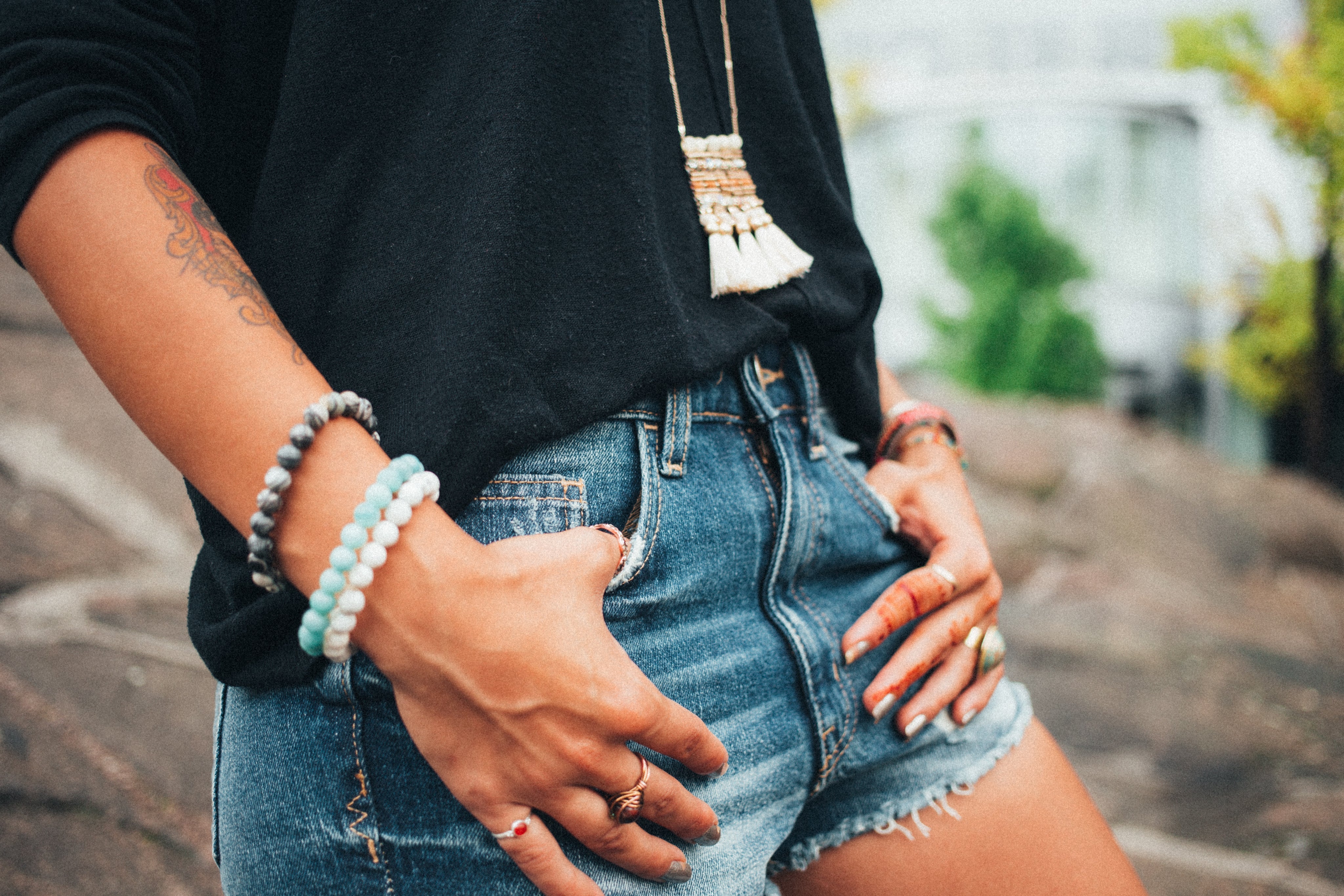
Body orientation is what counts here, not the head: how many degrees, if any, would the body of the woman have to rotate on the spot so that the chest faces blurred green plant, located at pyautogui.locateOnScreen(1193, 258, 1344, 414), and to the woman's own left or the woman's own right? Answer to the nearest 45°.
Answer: approximately 90° to the woman's own left

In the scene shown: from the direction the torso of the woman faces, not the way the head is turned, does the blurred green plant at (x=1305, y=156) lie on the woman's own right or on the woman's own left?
on the woman's own left

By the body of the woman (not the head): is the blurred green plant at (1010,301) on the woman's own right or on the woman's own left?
on the woman's own left

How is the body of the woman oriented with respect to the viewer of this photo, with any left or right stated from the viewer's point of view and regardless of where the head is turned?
facing the viewer and to the right of the viewer
